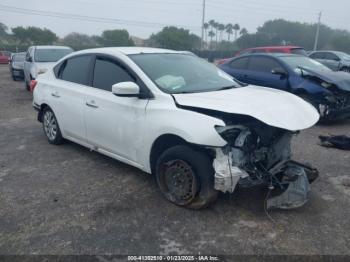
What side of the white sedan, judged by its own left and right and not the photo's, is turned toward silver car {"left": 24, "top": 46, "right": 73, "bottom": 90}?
back

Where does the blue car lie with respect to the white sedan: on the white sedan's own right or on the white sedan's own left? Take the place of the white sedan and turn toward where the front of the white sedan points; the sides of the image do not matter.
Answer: on the white sedan's own left

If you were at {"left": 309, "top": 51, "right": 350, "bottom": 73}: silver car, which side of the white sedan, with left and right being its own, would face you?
left

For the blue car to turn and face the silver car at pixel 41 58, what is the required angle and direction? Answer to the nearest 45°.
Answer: approximately 135° to its right

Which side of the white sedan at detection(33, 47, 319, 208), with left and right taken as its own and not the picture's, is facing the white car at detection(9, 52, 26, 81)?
back

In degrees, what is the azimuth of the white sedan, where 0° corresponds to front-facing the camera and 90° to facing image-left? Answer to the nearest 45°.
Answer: approximately 315°

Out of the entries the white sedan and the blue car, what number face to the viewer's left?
0

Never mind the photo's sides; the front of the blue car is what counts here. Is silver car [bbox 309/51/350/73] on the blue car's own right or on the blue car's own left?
on the blue car's own left

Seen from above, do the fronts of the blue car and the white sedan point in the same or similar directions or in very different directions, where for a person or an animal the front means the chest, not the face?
same or similar directions

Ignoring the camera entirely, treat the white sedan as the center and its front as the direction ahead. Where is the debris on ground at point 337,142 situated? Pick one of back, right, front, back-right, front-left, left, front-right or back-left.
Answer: left
